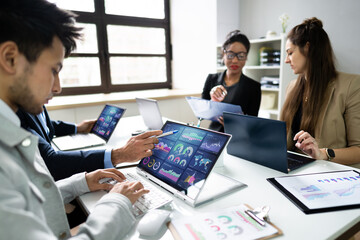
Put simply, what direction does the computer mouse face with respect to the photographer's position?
facing away from the viewer and to the right of the viewer

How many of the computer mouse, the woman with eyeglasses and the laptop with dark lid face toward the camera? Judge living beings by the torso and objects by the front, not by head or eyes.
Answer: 1

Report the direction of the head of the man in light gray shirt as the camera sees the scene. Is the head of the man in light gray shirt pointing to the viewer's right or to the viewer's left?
to the viewer's right

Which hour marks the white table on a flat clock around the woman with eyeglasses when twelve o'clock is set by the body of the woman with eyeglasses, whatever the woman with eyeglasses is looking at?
The white table is roughly at 12 o'clock from the woman with eyeglasses.

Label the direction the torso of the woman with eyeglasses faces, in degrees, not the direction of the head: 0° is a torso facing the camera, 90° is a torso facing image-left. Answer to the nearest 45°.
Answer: approximately 0°

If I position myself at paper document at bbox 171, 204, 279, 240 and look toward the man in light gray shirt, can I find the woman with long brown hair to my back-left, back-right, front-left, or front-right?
back-right

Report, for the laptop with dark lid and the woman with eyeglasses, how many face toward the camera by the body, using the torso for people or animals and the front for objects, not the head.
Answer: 1

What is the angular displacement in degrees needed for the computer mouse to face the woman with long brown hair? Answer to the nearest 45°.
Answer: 0° — it already faces them

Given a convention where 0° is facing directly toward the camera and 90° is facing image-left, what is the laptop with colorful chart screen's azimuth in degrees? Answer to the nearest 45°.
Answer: approximately 45°
